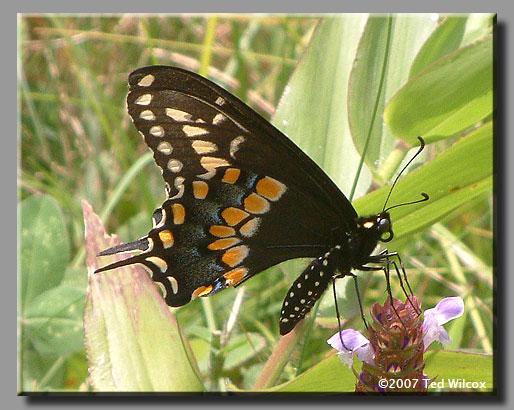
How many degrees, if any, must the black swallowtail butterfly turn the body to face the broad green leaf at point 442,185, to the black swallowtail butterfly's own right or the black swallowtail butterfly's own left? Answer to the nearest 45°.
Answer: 0° — it already faces it

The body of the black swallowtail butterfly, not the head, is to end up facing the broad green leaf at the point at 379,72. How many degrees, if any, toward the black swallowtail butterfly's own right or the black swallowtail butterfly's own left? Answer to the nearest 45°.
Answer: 0° — it already faces it

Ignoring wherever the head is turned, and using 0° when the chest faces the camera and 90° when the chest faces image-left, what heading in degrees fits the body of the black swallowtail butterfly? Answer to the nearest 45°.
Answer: approximately 270°

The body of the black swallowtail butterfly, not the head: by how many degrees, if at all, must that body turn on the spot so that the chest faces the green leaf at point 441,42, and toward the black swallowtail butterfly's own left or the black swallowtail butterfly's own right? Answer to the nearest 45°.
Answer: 0° — it already faces it

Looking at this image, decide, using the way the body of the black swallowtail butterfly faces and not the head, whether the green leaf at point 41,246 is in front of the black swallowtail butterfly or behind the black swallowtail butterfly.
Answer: behind
